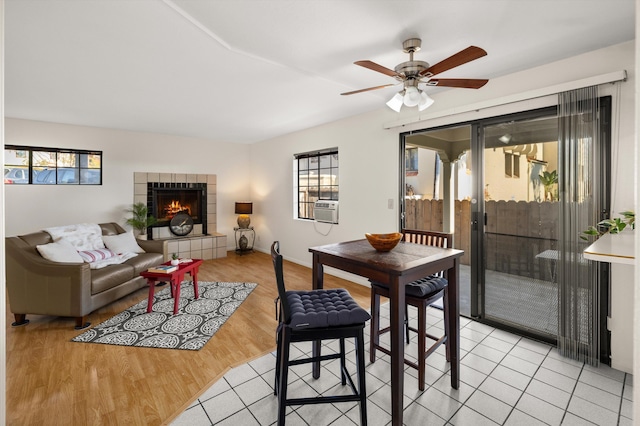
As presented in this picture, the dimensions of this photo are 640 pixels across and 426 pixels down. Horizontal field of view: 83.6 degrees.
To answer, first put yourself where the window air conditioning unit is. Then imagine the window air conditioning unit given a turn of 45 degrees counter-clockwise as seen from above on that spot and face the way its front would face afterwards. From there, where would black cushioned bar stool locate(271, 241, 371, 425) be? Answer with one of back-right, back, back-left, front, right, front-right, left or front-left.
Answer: front

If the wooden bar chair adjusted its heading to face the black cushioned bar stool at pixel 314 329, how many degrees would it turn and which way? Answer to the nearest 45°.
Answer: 0° — it already faces it

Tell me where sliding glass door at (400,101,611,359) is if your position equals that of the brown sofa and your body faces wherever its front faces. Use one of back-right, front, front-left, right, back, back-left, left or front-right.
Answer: front

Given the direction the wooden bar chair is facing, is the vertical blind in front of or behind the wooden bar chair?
behind

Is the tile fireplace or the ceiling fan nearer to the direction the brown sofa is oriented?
the ceiling fan

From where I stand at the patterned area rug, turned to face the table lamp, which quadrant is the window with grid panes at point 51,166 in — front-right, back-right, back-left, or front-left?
front-left

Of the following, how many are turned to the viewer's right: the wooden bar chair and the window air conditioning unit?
0

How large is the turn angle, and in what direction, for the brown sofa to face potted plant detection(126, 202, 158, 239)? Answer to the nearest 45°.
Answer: approximately 90° to its left

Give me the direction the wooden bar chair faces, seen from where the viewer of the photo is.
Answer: facing the viewer and to the left of the viewer

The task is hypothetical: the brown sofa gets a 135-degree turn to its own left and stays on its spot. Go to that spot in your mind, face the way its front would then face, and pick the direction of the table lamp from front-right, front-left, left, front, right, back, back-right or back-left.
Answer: front-right

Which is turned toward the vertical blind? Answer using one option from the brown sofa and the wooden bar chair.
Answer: the brown sofa

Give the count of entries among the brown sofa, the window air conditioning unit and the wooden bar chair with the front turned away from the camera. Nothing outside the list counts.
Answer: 0

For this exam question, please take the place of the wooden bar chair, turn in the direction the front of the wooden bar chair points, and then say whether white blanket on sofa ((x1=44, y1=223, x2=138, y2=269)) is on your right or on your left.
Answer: on your right

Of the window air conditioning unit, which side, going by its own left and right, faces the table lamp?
right

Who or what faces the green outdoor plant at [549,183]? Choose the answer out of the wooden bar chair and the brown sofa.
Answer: the brown sofa

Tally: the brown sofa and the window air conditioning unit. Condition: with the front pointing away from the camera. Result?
0

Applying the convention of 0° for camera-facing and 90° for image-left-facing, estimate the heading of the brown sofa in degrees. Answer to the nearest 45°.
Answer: approximately 315°

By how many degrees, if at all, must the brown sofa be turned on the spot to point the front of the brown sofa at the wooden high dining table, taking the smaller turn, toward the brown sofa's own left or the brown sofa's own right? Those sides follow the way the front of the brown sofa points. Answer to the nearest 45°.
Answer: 0° — it already faces it
